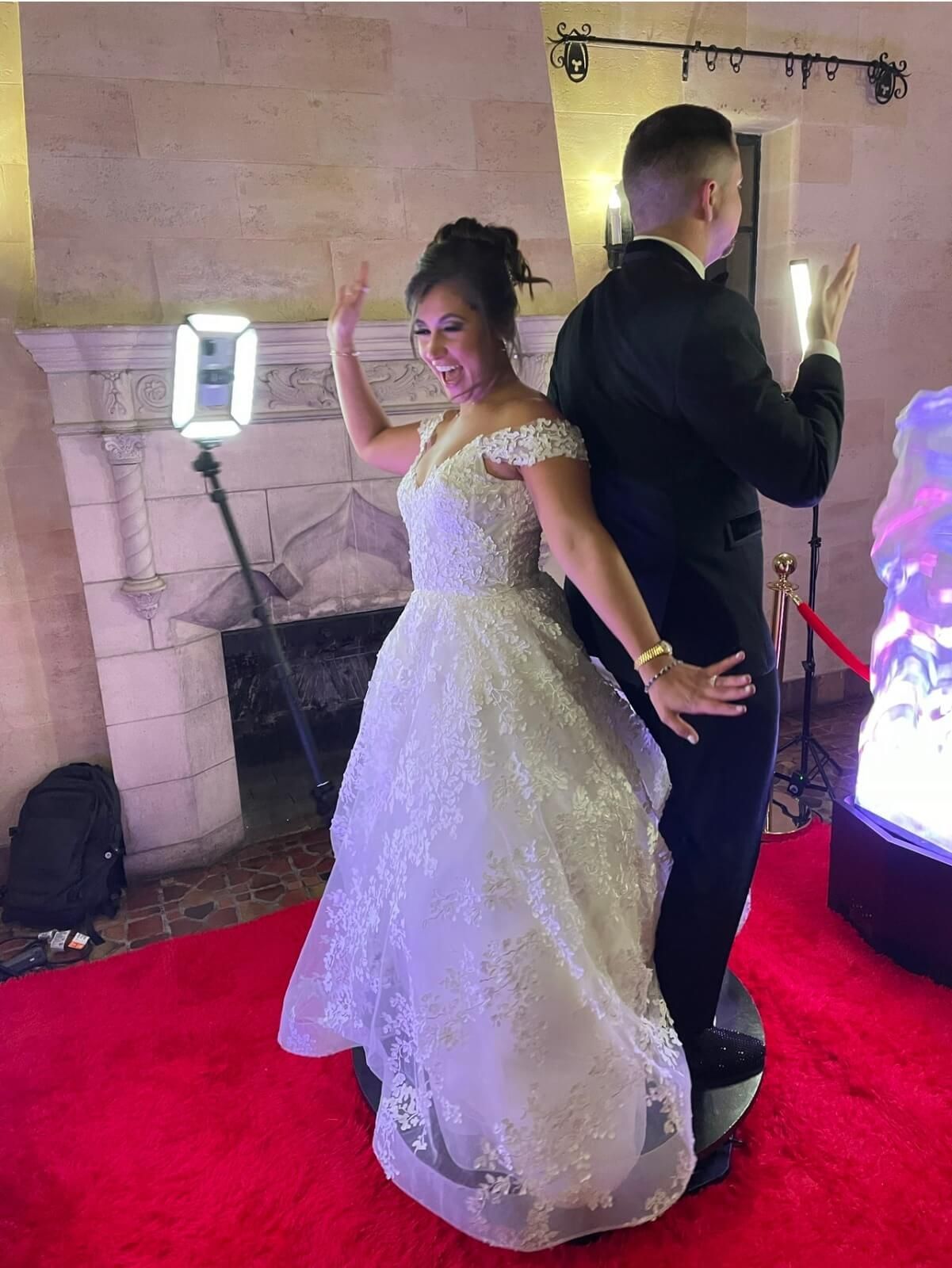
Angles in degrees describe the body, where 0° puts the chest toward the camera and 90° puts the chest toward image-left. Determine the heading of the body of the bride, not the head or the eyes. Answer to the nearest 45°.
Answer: approximately 45°

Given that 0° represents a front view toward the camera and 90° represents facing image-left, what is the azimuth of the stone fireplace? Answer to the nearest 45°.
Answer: approximately 0°

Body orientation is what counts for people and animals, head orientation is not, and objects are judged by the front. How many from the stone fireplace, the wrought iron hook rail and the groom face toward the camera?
2

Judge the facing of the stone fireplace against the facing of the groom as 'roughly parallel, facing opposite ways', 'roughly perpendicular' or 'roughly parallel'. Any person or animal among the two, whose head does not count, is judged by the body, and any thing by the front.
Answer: roughly perpendicular

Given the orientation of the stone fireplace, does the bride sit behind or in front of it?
in front

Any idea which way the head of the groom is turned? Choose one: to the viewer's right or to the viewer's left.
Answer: to the viewer's right

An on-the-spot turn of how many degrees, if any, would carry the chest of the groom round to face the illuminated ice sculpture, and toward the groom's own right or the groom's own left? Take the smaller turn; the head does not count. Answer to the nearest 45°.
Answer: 0° — they already face it

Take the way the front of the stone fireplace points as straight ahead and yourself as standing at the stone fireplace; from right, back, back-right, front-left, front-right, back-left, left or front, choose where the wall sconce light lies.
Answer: left

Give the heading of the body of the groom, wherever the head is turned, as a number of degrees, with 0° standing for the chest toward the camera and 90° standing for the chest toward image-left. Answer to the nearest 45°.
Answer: approximately 225°
